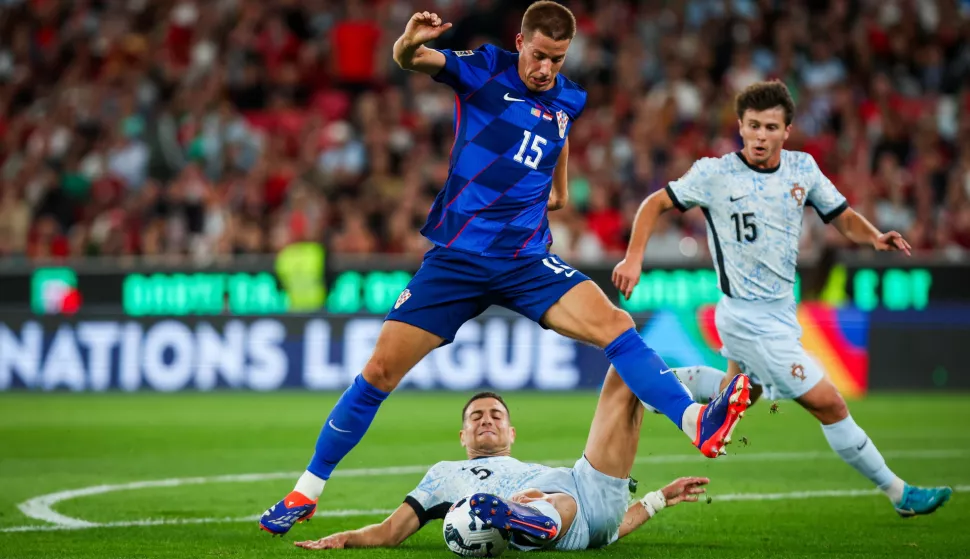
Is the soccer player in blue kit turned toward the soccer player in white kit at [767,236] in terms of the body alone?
no

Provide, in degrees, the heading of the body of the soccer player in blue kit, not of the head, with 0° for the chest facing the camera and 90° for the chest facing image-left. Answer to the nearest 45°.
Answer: approximately 315°
